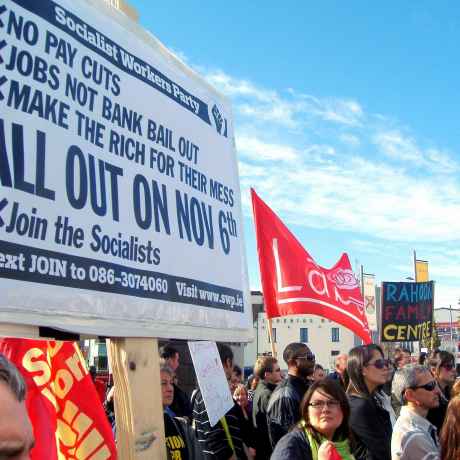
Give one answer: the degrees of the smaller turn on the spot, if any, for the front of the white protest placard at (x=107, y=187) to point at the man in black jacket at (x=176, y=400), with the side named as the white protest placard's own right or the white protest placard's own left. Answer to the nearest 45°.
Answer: approximately 135° to the white protest placard's own left

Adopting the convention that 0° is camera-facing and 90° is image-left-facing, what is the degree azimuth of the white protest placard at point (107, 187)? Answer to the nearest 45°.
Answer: approximately 315°

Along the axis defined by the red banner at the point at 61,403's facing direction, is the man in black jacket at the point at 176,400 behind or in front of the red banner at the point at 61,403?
behind

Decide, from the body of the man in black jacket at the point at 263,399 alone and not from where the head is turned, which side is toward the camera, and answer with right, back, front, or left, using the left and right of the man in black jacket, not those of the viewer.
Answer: right

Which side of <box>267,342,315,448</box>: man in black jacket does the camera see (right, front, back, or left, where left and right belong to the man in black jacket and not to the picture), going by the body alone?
right

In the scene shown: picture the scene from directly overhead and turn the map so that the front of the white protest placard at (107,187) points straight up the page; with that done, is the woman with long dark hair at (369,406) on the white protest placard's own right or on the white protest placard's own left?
on the white protest placard's own left
